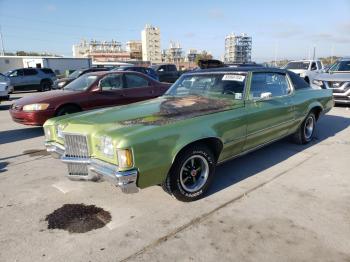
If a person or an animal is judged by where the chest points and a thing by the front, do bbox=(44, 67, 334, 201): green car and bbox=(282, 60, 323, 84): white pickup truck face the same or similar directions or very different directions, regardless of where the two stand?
same or similar directions

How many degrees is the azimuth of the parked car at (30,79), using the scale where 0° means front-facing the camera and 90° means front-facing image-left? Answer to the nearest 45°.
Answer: approximately 90°

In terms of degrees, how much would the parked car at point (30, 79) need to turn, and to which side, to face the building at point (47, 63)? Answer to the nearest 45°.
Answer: approximately 90° to its right

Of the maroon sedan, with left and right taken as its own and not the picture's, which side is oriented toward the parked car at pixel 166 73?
back

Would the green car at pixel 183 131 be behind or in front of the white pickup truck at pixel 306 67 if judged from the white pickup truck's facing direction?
in front

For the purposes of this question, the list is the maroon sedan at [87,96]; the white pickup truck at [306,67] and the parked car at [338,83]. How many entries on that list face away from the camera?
0

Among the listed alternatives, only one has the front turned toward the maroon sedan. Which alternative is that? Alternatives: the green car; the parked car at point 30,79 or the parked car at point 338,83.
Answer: the parked car at point 338,83

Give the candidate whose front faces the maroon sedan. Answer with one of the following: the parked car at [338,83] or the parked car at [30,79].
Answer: the parked car at [338,83]

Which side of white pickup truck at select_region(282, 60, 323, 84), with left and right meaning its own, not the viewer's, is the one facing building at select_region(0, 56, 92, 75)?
right

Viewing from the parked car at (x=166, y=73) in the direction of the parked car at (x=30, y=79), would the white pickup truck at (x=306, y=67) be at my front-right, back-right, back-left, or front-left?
back-left

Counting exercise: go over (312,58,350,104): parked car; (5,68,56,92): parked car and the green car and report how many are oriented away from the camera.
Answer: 0

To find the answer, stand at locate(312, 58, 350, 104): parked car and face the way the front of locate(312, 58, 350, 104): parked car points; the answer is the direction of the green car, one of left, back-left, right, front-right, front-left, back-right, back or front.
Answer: front-left

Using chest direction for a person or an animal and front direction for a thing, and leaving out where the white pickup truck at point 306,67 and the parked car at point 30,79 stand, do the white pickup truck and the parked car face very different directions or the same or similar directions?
same or similar directions

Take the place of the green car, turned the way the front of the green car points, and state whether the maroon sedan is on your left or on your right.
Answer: on your right
